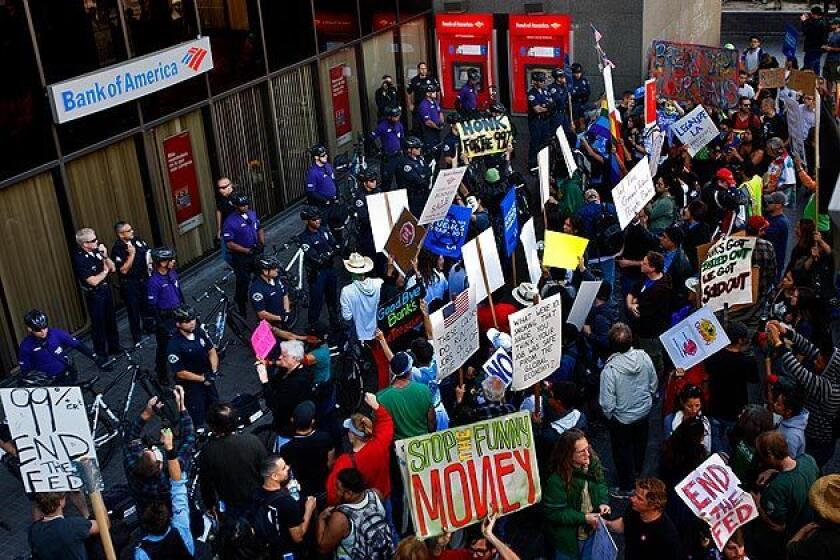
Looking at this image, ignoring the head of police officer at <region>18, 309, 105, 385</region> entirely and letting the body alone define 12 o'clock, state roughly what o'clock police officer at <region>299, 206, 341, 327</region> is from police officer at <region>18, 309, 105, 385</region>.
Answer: police officer at <region>299, 206, 341, 327</region> is roughly at 10 o'clock from police officer at <region>18, 309, 105, 385</region>.

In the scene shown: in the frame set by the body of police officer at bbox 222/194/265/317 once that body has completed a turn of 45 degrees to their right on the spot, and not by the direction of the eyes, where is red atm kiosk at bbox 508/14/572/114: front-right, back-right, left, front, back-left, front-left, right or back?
back-left

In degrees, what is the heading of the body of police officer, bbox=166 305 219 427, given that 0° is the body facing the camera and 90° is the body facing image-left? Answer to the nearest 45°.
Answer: approximately 315°

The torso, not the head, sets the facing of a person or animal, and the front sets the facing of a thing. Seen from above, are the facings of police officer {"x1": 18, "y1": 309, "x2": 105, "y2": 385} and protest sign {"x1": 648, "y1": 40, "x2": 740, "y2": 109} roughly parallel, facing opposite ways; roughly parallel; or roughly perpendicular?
roughly perpendicular

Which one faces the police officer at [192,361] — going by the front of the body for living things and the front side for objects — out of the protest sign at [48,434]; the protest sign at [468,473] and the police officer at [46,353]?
the police officer at [46,353]

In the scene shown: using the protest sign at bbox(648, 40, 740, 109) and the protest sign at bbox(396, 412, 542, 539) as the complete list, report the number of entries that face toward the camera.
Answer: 2

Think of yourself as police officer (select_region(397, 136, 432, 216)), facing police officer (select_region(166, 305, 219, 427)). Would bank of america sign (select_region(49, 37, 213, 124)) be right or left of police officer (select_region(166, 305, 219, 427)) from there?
right

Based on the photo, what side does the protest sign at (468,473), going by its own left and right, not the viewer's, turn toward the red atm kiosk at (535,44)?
back

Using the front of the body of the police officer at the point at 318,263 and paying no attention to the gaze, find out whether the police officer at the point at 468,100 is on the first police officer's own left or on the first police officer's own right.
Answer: on the first police officer's own left

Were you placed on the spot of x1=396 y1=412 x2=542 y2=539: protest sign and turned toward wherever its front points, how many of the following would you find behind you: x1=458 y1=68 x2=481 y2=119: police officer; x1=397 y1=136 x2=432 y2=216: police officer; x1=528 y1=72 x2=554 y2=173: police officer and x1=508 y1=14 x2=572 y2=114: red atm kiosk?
4

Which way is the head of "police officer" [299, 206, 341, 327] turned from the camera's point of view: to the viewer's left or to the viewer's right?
to the viewer's right

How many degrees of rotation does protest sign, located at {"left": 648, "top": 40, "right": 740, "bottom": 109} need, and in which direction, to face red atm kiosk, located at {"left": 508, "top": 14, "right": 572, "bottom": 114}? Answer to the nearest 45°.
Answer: approximately 90° to its right

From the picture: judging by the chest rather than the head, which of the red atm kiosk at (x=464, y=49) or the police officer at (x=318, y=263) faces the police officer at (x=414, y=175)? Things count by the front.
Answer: the red atm kiosk
